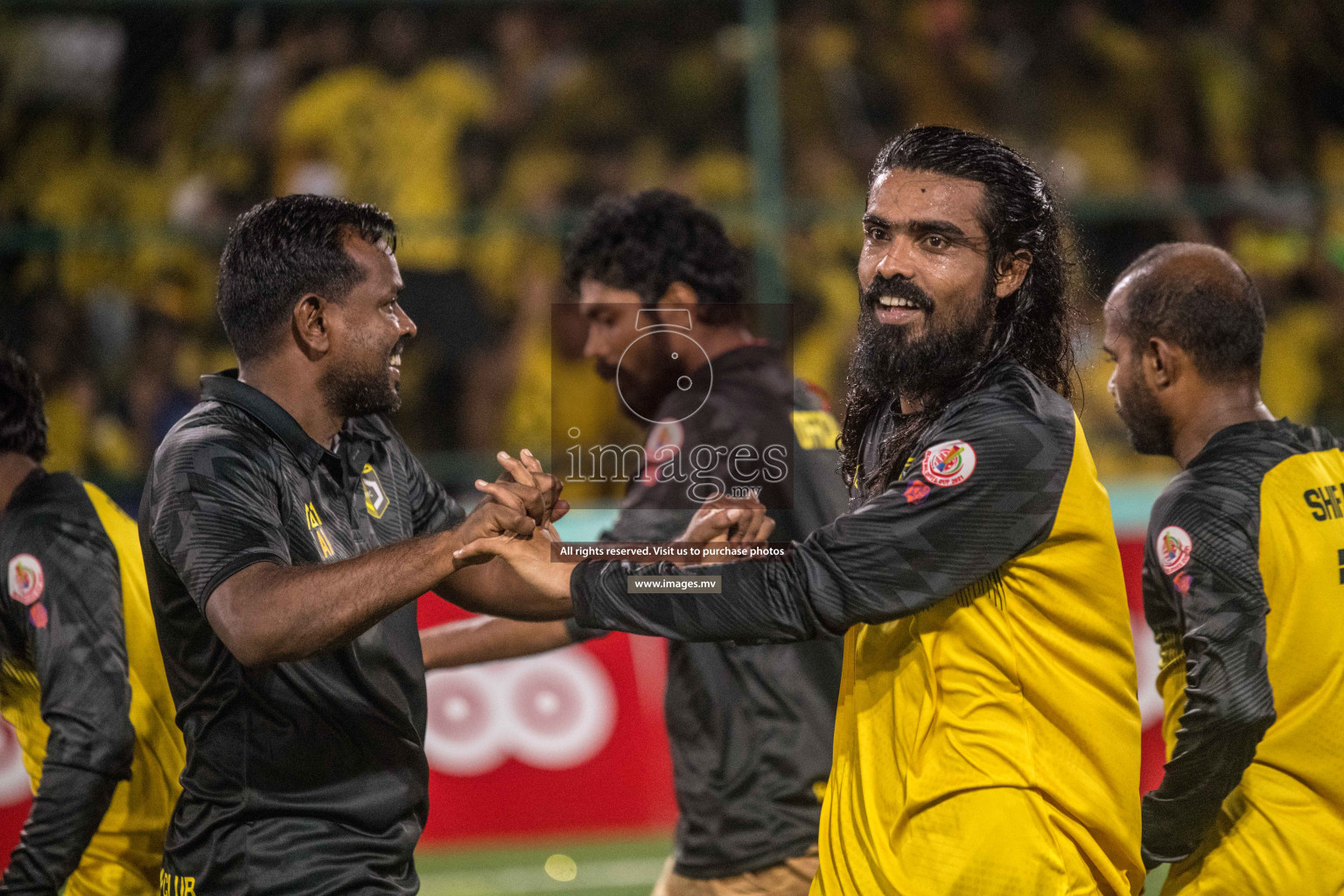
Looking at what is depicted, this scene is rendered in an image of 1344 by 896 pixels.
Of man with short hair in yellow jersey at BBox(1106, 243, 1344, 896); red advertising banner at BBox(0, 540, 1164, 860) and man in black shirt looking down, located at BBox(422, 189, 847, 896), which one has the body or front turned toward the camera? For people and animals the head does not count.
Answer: the red advertising banner

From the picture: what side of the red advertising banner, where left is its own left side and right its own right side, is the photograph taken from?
front

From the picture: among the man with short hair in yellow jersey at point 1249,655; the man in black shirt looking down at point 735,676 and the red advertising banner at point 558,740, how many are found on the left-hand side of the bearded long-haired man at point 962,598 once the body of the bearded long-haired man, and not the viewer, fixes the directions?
0

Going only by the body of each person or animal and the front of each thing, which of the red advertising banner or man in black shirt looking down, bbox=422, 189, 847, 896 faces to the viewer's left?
the man in black shirt looking down

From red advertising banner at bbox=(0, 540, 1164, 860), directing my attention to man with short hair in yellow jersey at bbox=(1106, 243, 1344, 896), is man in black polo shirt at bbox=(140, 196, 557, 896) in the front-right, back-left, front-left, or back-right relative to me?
front-right

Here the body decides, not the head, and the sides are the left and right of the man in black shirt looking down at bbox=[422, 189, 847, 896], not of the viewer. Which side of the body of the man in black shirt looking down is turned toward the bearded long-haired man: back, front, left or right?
left

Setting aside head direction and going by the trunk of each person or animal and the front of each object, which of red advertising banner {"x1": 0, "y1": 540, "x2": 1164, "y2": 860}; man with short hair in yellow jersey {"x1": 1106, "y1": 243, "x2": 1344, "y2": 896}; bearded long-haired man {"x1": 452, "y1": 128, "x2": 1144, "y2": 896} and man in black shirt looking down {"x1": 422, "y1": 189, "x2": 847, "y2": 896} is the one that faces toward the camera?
the red advertising banner

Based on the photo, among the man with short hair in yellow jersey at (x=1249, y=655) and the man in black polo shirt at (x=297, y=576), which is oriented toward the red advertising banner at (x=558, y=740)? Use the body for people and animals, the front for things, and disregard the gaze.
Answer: the man with short hair in yellow jersey

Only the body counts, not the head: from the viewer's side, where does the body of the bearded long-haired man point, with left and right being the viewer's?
facing to the left of the viewer

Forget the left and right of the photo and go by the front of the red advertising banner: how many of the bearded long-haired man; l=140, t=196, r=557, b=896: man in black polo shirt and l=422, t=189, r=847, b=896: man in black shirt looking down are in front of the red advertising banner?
3

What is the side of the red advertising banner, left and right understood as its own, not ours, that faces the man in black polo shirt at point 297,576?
front

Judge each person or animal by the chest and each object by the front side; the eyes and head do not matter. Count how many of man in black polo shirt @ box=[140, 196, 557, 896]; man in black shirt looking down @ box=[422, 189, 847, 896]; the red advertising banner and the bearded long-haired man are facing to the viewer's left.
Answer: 2

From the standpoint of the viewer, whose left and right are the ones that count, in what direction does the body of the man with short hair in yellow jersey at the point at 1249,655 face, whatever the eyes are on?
facing away from the viewer and to the left of the viewer

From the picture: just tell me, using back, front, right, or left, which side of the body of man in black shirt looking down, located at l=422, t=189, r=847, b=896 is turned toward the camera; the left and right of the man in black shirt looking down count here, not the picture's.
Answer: left

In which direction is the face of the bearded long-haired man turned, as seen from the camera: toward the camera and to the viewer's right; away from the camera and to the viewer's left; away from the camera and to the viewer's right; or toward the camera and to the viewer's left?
toward the camera and to the viewer's left

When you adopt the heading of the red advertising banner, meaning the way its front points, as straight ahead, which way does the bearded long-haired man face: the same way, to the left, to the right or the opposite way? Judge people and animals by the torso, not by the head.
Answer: to the right

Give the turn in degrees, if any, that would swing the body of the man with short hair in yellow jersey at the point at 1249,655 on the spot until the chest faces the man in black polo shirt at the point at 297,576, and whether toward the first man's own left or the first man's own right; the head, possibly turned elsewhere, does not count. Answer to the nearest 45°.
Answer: approximately 90° to the first man's own left
